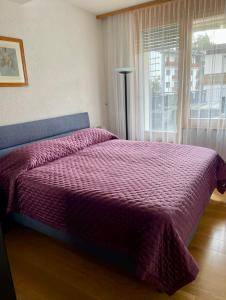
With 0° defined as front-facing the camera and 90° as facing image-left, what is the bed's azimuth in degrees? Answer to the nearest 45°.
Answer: approximately 315°

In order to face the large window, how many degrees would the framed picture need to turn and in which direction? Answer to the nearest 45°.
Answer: approximately 45° to its left

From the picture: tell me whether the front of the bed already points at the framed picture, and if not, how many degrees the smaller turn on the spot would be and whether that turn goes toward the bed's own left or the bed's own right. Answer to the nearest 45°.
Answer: approximately 180°

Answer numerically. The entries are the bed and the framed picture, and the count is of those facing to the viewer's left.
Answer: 0

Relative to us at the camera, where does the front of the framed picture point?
facing the viewer and to the right of the viewer

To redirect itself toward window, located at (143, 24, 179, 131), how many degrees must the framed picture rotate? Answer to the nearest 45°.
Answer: approximately 45° to its left

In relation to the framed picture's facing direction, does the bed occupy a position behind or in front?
in front
